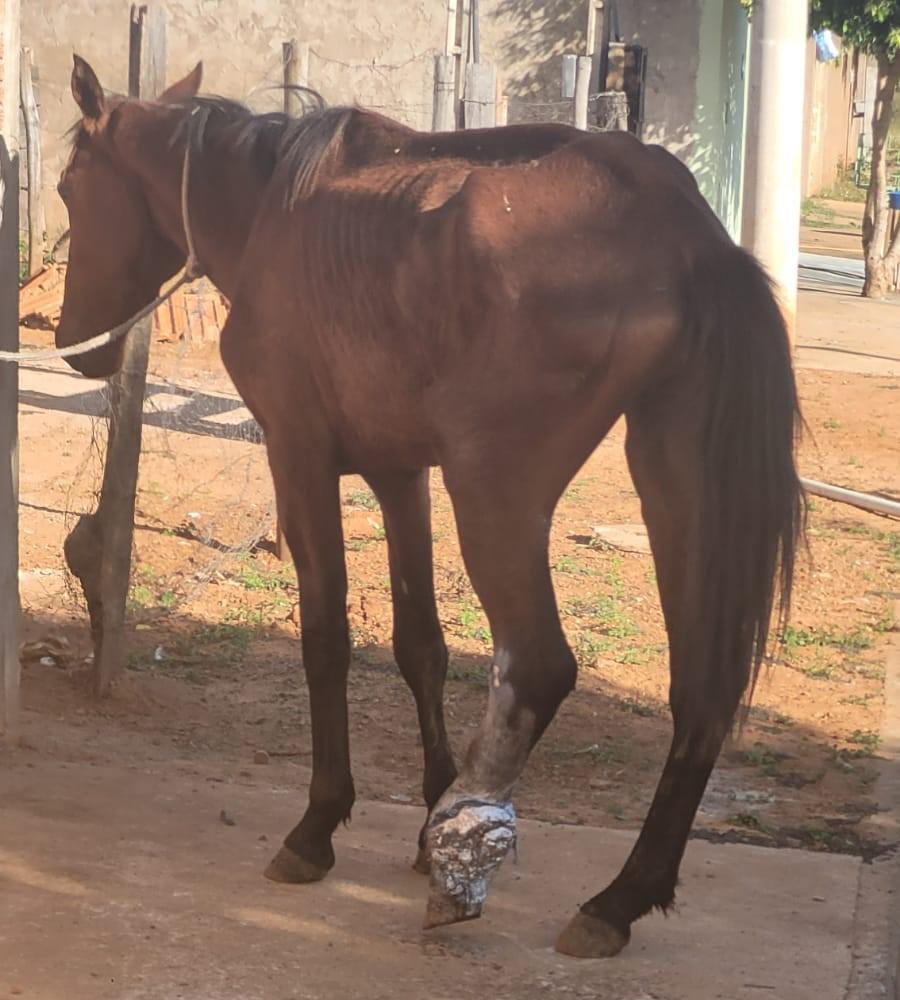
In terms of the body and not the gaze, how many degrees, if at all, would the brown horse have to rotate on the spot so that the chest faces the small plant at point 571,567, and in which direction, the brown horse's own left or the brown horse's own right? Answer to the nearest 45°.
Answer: approximately 45° to the brown horse's own right

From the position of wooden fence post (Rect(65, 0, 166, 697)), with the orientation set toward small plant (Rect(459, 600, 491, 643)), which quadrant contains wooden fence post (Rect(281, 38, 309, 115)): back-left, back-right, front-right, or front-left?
front-left

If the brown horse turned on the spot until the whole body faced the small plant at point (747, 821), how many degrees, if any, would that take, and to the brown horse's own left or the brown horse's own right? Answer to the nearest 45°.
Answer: approximately 90° to the brown horse's own right

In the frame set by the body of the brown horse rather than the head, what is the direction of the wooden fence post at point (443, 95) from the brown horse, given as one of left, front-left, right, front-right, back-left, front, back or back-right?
front-right

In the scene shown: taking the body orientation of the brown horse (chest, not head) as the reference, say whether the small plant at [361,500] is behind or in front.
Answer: in front

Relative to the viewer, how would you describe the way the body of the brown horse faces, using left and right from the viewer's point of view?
facing away from the viewer and to the left of the viewer

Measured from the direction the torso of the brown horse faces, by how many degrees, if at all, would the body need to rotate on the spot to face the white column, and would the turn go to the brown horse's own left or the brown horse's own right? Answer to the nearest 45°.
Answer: approximately 45° to the brown horse's own right

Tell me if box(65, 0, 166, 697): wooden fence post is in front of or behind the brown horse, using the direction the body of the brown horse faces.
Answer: in front

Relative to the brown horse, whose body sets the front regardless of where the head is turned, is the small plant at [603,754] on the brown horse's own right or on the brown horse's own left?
on the brown horse's own right
